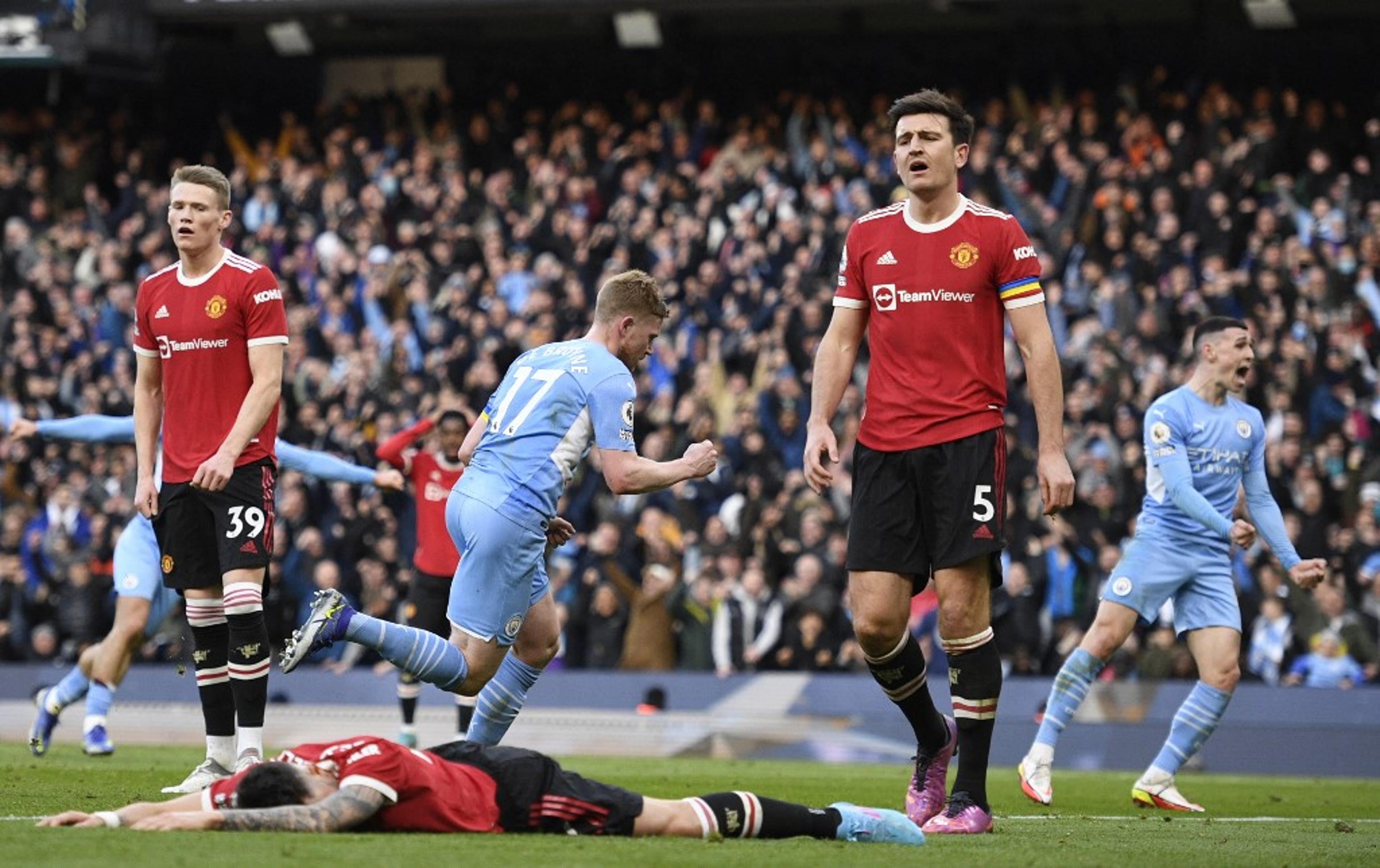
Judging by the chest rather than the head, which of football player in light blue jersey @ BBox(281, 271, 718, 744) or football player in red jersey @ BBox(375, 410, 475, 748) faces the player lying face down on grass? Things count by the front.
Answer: the football player in red jersey

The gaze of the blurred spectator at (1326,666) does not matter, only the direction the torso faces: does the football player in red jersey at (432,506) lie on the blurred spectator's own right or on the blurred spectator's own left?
on the blurred spectator's own right

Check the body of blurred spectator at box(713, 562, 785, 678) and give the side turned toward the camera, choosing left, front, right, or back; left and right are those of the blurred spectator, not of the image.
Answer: front

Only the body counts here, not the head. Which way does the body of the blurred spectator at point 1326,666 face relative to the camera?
toward the camera

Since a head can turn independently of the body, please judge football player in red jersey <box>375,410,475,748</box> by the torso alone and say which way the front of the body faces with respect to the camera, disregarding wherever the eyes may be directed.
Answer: toward the camera

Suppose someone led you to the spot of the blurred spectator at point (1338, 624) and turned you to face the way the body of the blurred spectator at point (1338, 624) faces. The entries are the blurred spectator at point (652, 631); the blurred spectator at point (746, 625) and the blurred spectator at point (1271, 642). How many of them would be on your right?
3

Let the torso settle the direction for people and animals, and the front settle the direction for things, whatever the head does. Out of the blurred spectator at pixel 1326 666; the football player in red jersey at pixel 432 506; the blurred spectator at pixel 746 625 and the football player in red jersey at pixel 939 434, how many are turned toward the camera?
4

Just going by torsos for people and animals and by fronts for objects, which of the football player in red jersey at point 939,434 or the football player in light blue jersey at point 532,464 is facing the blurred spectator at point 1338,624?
the football player in light blue jersey

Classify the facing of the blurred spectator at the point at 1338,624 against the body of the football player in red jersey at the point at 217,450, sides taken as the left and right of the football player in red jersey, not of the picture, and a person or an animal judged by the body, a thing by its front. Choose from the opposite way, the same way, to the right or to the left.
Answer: the same way

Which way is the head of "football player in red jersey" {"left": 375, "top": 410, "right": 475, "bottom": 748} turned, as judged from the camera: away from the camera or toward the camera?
toward the camera

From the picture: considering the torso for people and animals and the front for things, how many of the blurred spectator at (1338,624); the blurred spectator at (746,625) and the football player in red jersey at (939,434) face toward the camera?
3

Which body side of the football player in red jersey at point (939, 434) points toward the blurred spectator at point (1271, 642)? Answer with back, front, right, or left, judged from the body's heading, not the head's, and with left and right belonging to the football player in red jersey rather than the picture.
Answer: back

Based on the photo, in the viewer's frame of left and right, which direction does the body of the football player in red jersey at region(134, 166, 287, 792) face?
facing the viewer and to the left of the viewer

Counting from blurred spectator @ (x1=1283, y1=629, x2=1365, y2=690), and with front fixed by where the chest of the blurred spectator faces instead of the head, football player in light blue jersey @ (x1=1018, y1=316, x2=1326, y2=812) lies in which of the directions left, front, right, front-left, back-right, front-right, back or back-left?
front

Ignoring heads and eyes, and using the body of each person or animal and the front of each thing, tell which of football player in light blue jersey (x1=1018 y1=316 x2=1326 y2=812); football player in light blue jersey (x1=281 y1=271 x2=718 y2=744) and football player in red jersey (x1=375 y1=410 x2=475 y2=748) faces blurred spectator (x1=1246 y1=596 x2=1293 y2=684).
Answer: football player in light blue jersey (x1=281 y1=271 x2=718 y2=744)

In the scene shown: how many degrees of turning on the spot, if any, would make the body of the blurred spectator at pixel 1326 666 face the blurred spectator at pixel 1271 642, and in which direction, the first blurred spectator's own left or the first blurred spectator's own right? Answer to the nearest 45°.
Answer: approximately 90° to the first blurred spectator's own right

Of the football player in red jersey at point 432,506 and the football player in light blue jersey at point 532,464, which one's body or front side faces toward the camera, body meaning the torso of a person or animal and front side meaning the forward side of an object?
the football player in red jersey

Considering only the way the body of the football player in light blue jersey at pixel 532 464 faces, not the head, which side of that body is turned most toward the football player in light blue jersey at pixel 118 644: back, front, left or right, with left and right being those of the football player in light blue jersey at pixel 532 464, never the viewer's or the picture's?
left

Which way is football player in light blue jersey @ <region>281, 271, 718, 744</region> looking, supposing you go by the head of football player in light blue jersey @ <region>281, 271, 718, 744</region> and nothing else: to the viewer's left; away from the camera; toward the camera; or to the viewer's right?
to the viewer's right

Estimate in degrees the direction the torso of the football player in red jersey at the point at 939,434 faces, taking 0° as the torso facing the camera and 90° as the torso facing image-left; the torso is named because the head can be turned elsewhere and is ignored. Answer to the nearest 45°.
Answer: approximately 0°
